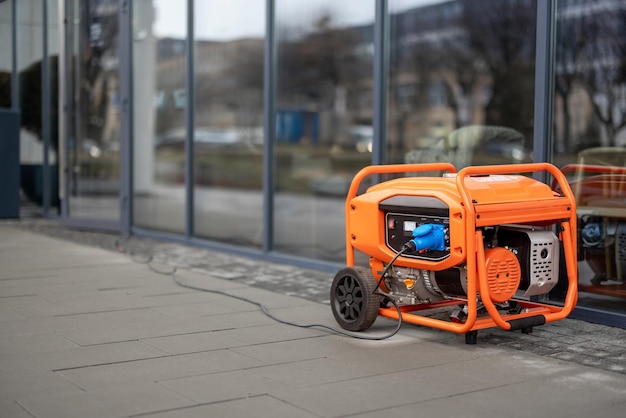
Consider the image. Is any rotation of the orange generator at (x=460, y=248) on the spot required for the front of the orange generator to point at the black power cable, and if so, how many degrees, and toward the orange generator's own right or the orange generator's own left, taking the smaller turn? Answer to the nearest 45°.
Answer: approximately 90° to the orange generator's own right

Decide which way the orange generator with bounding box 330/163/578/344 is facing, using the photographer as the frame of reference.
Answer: facing the viewer and to the left of the viewer
